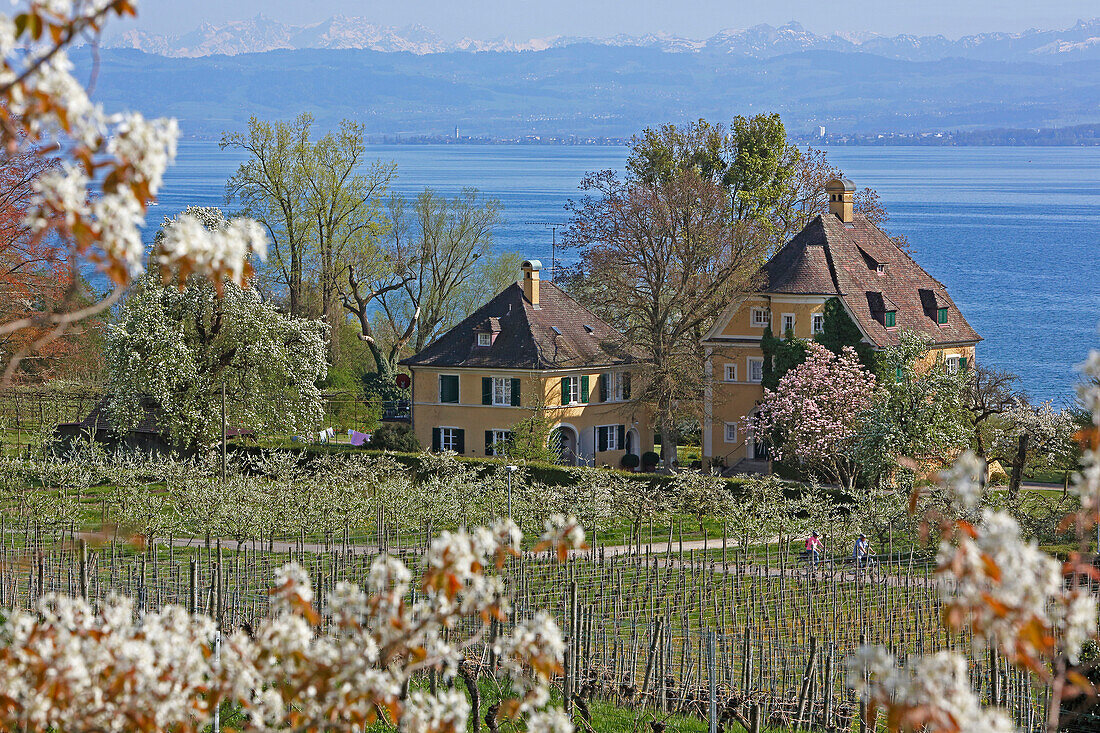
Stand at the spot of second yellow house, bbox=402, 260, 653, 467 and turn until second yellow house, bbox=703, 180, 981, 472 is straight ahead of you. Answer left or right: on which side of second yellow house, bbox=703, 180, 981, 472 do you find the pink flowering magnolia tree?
right

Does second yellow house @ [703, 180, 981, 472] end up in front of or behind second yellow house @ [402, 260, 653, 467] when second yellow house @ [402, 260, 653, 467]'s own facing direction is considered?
in front

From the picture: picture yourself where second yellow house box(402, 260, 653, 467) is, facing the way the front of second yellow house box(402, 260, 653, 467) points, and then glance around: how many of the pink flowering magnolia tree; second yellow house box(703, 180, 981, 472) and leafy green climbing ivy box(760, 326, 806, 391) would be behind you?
0

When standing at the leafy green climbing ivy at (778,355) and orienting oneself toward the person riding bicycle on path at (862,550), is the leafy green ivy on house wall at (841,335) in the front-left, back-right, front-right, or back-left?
front-left

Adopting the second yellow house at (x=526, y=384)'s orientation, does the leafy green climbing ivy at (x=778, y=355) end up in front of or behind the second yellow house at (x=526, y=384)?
in front

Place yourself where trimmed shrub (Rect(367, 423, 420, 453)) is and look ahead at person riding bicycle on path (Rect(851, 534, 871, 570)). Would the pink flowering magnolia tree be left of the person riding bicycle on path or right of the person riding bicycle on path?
left

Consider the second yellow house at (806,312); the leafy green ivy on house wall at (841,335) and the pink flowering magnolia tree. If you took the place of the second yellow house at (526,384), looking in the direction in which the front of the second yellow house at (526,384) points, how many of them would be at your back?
0

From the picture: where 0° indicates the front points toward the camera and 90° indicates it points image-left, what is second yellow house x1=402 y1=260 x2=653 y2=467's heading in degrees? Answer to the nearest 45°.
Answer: approximately 315°

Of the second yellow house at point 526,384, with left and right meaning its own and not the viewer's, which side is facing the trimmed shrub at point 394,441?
right
